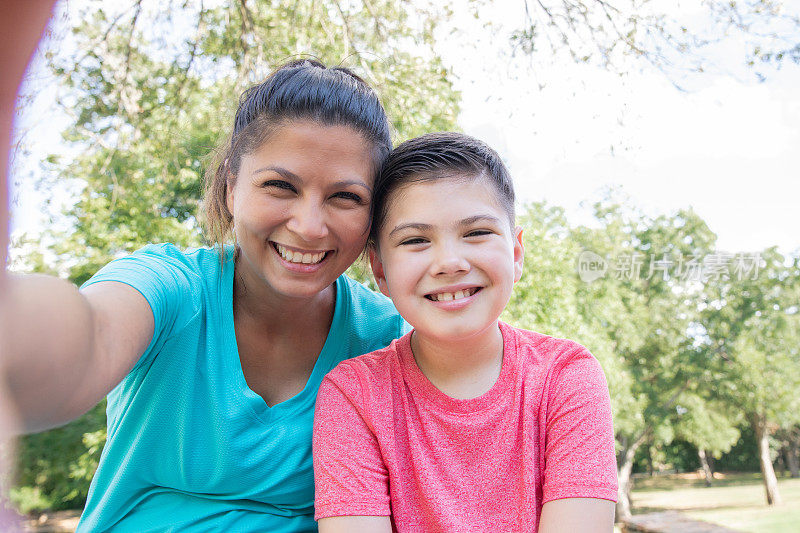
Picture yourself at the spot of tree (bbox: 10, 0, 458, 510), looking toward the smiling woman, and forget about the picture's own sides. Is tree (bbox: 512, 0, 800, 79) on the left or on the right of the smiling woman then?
left

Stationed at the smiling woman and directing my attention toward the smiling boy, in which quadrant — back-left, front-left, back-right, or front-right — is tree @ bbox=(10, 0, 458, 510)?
back-left

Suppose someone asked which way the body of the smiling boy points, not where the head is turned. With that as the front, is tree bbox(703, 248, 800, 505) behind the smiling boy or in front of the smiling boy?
behind

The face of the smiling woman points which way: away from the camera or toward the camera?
toward the camera

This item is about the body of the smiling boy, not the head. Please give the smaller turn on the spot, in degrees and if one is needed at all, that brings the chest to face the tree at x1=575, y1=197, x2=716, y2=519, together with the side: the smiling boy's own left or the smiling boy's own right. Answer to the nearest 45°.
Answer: approximately 180°

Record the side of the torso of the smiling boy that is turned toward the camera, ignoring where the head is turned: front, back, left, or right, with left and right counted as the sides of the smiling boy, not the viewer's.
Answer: front

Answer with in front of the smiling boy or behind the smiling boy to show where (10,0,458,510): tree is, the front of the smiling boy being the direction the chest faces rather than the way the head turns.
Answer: behind
